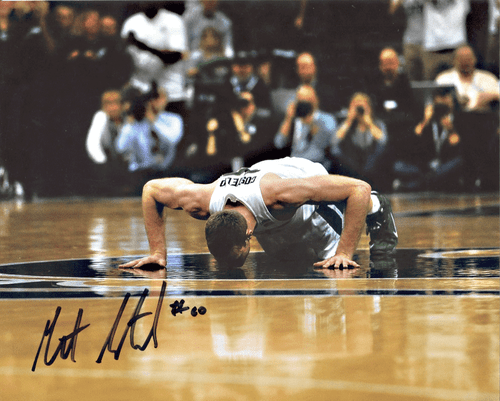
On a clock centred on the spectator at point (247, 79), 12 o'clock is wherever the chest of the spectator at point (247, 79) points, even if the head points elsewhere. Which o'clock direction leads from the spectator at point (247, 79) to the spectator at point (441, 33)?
the spectator at point (441, 33) is roughly at 9 o'clock from the spectator at point (247, 79).

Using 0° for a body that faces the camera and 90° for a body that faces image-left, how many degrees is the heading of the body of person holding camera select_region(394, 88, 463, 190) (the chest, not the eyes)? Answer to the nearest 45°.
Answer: approximately 0°

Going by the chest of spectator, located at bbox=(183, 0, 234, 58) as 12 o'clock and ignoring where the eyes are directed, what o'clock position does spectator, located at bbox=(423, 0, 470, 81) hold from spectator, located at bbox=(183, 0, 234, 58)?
spectator, located at bbox=(423, 0, 470, 81) is roughly at 9 o'clock from spectator, located at bbox=(183, 0, 234, 58).

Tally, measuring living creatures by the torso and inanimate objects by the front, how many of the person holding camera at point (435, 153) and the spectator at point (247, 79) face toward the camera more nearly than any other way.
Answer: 2

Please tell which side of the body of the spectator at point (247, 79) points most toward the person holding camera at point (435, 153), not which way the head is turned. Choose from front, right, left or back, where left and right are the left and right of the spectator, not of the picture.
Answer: left

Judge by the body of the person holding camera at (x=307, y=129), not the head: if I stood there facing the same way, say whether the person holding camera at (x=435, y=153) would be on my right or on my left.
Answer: on my left

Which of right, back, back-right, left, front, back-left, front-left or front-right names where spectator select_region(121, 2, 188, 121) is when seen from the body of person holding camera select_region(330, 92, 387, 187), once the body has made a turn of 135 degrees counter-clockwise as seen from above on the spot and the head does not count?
back-left

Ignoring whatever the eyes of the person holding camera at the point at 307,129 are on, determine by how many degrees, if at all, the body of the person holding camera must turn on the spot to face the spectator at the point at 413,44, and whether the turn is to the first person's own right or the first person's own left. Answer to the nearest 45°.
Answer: approximately 90° to the first person's own left

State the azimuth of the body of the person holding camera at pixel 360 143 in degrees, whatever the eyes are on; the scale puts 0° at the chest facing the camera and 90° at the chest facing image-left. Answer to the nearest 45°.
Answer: approximately 0°
